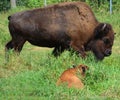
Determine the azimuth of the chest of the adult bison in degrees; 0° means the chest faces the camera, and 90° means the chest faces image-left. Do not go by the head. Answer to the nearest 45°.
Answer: approximately 270°

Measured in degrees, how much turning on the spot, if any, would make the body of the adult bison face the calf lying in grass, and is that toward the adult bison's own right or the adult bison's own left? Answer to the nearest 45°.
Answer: approximately 90° to the adult bison's own right
